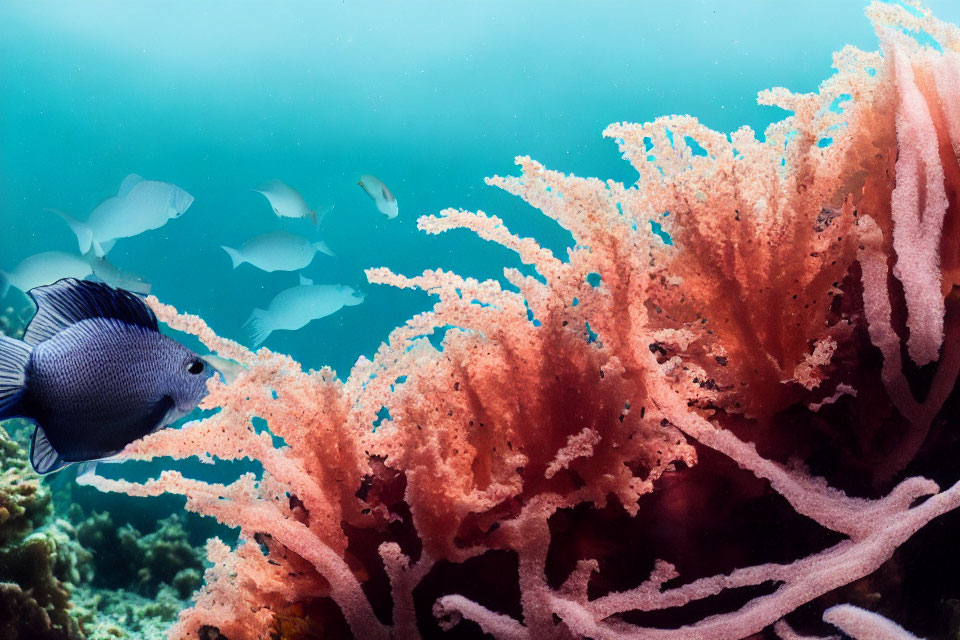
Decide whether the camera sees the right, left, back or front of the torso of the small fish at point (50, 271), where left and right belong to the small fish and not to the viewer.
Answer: right

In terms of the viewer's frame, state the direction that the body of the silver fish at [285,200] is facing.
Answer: to the viewer's left

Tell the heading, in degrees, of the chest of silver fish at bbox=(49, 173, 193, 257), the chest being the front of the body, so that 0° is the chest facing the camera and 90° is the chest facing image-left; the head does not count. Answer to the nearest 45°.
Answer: approximately 270°

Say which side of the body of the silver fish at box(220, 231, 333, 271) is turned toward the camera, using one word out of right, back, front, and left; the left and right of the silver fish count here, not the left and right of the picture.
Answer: right

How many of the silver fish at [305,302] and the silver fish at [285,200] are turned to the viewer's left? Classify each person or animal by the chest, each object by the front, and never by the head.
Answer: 1

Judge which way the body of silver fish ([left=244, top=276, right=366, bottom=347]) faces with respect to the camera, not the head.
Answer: to the viewer's right

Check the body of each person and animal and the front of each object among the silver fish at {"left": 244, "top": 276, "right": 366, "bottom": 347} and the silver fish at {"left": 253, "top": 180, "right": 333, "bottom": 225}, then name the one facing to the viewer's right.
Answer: the silver fish at {"left": 244, "top": 276, "right": 366, "bottom": 347}

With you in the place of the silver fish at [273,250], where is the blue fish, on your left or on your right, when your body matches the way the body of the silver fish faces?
on your right

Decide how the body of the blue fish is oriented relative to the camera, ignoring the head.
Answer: to the viewer's right

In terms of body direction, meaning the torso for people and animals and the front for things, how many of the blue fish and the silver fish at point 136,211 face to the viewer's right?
2
